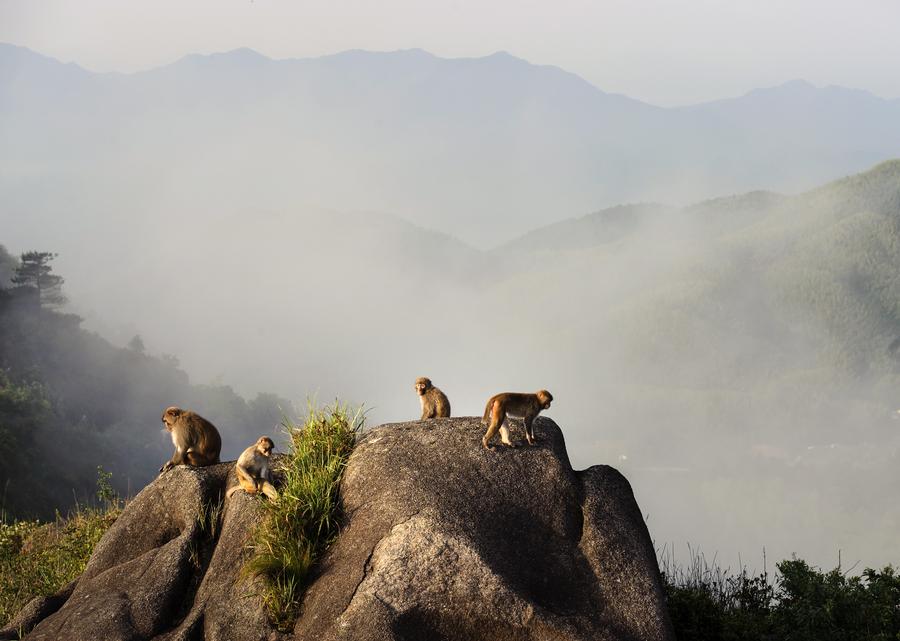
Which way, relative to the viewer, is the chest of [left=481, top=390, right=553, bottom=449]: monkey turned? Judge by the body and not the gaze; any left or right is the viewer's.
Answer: facing to the right of the viewer

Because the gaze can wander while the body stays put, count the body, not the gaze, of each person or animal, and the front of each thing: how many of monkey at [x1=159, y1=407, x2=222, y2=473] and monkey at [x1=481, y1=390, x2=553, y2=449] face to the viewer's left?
1

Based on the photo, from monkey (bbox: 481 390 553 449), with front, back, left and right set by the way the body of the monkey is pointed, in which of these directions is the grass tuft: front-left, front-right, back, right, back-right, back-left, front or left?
back

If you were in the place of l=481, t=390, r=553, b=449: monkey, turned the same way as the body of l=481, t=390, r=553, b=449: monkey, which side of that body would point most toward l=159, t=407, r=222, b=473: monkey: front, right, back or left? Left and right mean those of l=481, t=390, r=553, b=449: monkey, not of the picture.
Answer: back

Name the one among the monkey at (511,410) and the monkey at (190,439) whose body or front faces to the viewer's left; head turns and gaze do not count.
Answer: the monkey at (190,439)

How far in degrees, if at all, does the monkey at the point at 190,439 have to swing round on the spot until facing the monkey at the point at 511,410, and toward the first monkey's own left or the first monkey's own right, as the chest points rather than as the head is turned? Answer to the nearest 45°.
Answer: approximately 135° to the first monkey's own left

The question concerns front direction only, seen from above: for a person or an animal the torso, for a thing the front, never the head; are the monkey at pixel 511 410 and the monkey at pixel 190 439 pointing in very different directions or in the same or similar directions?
very different directions

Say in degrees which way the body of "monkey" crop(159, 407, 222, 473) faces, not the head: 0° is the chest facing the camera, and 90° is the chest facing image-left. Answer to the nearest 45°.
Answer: approximately 90°

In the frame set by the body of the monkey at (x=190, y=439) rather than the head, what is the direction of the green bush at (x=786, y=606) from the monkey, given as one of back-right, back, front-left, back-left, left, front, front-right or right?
back

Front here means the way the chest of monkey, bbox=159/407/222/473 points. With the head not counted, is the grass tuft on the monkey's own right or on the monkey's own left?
on the monkey's own left
